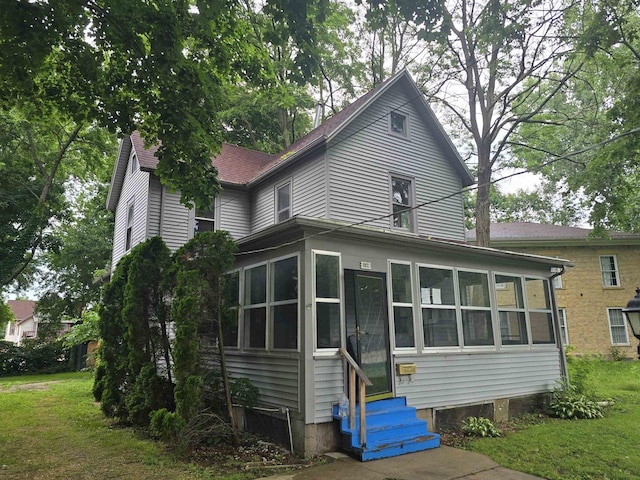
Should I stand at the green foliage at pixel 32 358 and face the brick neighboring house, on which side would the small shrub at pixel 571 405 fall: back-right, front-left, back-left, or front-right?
front-right

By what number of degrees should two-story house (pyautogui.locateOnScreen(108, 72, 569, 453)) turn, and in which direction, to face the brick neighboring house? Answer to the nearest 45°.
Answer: approximately 90° to its left

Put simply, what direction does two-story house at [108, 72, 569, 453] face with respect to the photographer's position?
facing the viewer and to the right of the viewer

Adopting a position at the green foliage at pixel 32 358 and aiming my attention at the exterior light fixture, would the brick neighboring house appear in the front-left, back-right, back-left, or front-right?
front-left

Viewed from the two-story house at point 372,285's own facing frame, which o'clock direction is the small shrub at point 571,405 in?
The small shrub is roughly at 10 o'clock from the two-story house.

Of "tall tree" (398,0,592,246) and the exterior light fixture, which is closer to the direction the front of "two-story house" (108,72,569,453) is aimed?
the exterior light fixture
